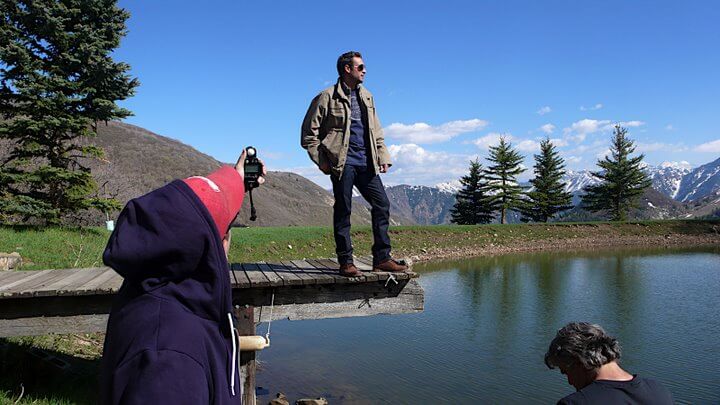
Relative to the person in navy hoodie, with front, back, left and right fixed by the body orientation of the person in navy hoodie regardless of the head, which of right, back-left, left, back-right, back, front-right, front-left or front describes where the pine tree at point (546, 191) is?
front-left

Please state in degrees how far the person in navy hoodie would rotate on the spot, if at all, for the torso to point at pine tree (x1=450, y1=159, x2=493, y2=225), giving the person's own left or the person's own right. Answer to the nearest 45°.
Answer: approximately 45° to the person's own left

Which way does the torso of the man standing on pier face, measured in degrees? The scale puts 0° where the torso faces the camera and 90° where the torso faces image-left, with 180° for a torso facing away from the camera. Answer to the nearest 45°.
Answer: approximately 315°

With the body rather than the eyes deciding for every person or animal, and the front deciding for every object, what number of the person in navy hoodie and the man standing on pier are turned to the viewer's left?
0

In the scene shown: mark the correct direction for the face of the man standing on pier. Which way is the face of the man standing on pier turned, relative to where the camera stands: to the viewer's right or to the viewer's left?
to the viewer's right

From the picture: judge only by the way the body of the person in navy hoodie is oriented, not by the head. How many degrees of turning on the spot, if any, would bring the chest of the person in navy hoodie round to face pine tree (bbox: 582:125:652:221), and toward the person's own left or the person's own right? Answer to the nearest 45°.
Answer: approximately 45° to the person's own left

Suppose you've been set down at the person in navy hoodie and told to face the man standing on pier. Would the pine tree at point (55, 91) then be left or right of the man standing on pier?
left

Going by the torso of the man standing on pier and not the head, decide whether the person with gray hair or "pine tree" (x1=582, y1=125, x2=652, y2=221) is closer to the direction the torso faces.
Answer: the person with gray hair

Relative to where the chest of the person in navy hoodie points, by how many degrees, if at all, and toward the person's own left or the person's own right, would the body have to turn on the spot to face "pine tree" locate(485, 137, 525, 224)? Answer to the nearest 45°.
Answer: approximately 45° to the person's own left

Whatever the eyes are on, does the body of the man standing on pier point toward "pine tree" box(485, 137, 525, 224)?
no

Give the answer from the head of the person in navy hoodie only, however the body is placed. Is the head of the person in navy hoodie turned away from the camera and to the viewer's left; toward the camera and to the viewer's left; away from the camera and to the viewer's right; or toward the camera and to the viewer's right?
away from the camera and to the viewer's right
